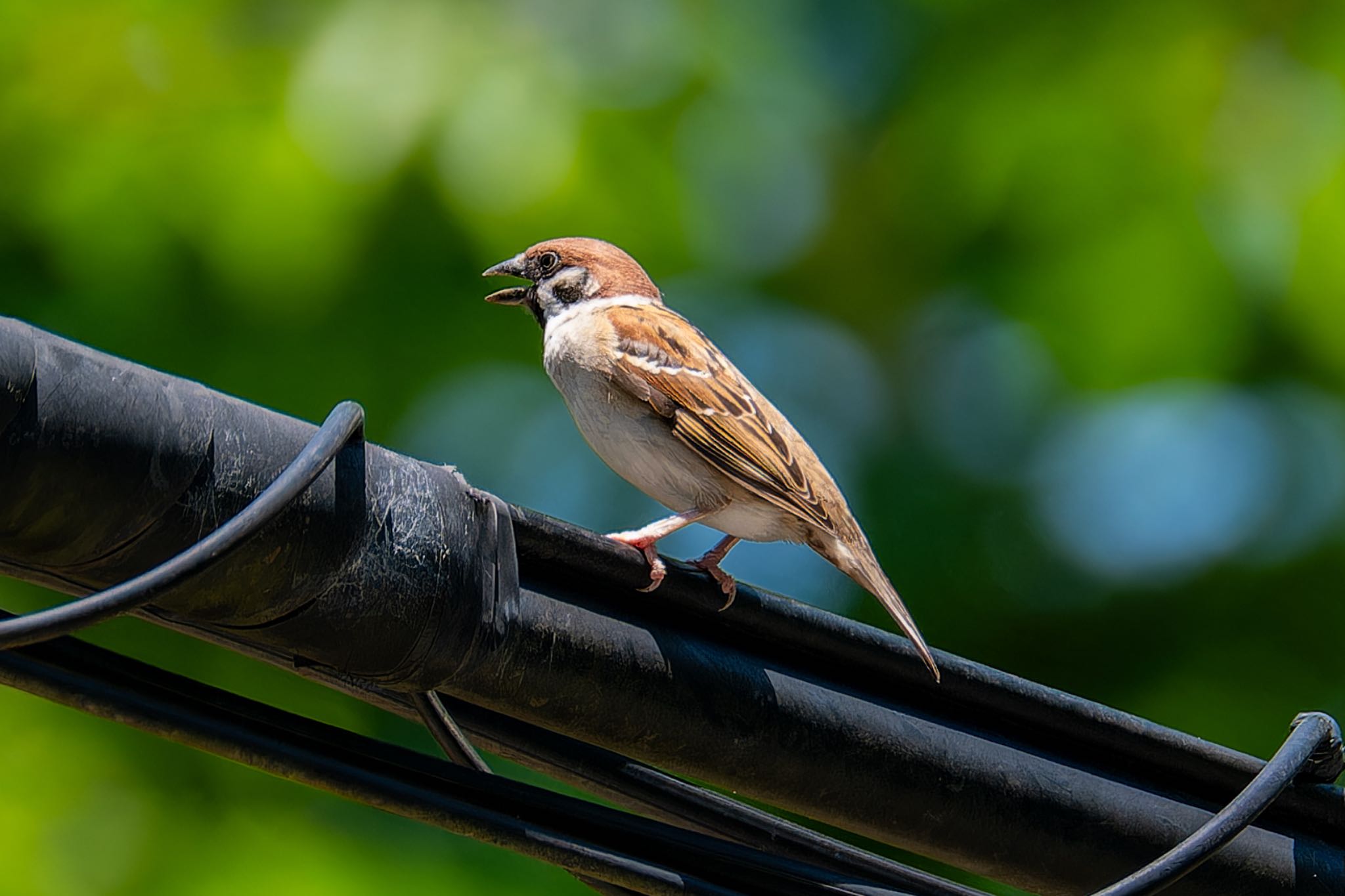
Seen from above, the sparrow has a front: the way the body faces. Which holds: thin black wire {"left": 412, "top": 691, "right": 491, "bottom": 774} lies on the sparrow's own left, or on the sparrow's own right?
on the sparrow's own left

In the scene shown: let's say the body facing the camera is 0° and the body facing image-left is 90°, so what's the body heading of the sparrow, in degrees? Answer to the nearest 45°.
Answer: approximately 90°

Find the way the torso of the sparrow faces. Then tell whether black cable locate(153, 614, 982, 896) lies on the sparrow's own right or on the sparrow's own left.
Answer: on the sparrow's own left

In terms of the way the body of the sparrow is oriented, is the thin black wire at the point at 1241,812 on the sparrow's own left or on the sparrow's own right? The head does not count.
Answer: on the sparrow's own left
